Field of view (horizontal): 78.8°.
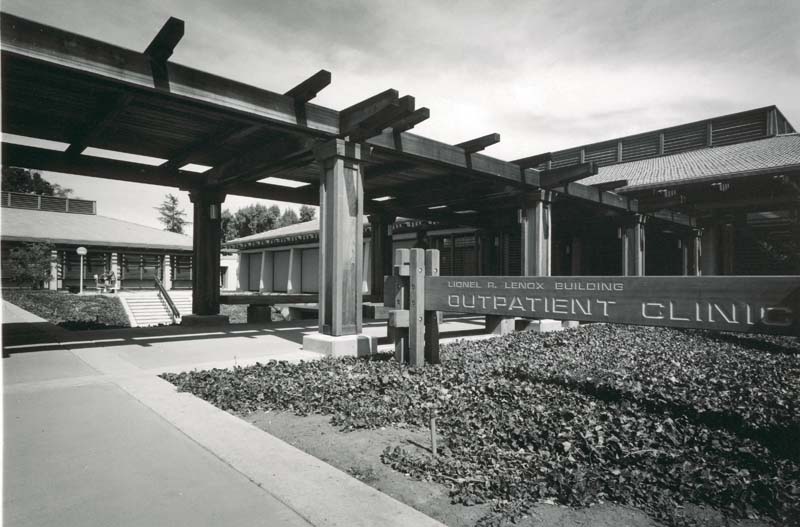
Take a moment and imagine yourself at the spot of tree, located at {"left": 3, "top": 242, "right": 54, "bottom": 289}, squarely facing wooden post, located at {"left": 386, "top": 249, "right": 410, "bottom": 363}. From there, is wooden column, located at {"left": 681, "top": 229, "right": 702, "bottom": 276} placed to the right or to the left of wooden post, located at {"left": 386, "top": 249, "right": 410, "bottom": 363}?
left

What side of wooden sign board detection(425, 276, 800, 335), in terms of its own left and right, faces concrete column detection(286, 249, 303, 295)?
right

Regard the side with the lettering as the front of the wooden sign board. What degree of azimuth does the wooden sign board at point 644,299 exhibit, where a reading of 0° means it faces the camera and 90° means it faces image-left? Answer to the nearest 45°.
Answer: approximately 45°

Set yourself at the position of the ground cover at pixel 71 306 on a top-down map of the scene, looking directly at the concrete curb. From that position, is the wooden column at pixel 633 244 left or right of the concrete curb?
left

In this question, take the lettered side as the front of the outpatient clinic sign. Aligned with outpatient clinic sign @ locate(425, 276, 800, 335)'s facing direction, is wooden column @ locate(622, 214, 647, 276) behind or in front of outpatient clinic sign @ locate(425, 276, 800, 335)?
behind

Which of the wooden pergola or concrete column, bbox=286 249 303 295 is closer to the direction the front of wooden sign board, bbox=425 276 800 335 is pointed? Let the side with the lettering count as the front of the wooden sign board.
the wooden pergola

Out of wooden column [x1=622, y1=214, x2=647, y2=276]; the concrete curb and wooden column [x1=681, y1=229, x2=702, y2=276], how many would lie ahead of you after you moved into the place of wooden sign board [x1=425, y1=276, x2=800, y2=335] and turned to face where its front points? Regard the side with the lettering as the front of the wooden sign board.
1

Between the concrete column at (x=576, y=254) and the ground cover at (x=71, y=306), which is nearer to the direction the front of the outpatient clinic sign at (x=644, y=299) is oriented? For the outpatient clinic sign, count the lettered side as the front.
the ground cover

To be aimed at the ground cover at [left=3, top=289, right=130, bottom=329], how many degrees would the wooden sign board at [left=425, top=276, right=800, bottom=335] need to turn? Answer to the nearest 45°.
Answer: approximately 45° to its right

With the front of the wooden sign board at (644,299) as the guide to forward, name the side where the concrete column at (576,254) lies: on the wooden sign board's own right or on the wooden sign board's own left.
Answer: on the wooden sign board's own right

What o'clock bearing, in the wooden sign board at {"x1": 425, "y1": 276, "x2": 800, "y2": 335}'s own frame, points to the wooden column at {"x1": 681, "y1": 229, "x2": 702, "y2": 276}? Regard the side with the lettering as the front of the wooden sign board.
The wooden column is roughly at 5 o'clock from the wooden sign board.
